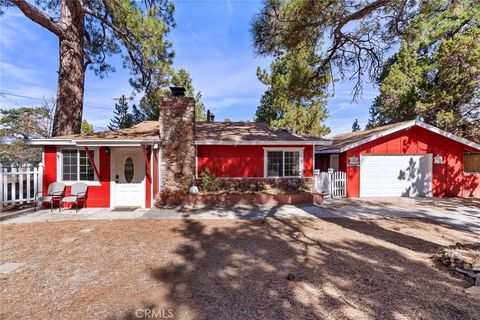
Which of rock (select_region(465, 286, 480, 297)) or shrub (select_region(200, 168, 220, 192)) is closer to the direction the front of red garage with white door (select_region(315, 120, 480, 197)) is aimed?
the rock

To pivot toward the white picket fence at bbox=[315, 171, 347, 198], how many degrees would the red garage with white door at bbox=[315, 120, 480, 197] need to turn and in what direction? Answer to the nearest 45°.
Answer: approximately 45° to its right

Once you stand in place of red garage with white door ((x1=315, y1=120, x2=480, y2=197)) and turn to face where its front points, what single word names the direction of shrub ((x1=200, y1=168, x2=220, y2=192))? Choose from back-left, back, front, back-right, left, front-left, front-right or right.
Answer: front-right

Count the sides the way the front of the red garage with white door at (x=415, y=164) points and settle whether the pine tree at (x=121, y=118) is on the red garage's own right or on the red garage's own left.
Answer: on the red garage's own right

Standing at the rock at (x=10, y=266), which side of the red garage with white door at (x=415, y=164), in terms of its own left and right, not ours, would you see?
front

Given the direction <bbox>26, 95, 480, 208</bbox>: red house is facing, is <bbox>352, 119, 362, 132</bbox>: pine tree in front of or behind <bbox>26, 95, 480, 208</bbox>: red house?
behind

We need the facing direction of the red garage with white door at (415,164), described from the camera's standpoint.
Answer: facing the viewer
